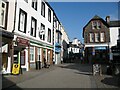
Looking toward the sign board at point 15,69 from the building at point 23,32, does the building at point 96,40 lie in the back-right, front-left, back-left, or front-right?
back-left

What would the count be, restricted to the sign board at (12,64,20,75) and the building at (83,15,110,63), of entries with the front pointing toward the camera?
2

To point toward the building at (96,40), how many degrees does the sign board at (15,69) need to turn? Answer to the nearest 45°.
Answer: approximately 135° to its left

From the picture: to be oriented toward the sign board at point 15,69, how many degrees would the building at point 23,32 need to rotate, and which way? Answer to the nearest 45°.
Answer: approximately 45° to its right

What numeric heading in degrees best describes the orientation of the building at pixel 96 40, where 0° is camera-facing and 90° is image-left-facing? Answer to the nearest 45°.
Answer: approximately 0°

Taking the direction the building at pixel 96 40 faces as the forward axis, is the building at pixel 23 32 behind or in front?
in front

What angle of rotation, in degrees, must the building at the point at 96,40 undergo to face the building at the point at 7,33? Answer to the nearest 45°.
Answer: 0° — it already faces it

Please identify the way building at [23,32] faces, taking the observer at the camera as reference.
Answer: facing the viewer and to the right of the viewer
